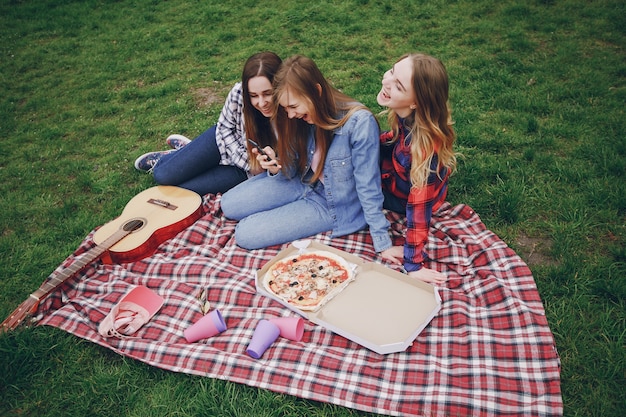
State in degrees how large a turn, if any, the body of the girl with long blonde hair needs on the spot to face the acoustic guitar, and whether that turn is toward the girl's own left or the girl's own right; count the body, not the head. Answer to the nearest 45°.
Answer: approximately 45° to the girl's own right

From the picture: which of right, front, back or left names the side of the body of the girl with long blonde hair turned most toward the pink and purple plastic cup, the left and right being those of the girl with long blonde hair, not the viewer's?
front

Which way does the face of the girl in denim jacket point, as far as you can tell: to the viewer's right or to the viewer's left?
to the viewer's left

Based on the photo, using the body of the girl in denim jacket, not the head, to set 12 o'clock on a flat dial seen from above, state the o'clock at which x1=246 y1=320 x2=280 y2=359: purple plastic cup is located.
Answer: The purple plastic cup is roughly at 11 o'clock from the girl in denim jacket.

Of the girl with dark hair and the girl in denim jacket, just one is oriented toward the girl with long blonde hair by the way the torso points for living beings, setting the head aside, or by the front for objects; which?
the girl with dark hair

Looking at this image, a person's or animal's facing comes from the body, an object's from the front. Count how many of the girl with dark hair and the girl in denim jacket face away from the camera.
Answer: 0

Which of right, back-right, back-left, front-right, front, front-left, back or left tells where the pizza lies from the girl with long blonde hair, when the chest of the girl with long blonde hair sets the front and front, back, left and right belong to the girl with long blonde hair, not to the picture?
front

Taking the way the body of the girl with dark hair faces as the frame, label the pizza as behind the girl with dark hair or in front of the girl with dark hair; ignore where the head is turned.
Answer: in front

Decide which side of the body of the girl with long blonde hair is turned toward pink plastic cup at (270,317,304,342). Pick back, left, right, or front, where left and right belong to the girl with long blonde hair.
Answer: front

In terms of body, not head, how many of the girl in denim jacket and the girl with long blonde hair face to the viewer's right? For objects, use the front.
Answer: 0

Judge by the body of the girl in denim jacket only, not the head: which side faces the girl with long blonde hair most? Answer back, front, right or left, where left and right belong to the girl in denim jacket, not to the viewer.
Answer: left

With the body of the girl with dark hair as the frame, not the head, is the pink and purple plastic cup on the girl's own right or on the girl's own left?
on the girl's own right

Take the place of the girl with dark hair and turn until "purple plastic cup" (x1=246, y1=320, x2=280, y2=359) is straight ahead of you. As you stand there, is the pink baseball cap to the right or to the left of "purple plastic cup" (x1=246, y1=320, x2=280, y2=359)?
right

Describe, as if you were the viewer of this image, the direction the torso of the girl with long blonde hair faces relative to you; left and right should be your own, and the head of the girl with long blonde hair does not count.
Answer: facing the viewer and to the left of the viewer

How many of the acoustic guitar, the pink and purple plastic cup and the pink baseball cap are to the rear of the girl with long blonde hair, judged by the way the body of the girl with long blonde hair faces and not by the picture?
0
